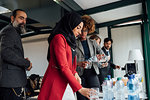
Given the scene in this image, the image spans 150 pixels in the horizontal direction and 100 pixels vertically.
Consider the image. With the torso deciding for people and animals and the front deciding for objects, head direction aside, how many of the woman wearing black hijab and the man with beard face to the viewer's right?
2

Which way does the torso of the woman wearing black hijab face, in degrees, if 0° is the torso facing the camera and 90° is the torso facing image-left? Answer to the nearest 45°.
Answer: approximately 270°

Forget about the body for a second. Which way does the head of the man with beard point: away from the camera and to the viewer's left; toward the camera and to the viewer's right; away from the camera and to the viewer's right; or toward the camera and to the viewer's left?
toward the camera and to the viewer's right

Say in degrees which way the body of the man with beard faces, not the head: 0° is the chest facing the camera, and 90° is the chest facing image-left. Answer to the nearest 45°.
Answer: approximately 270°
